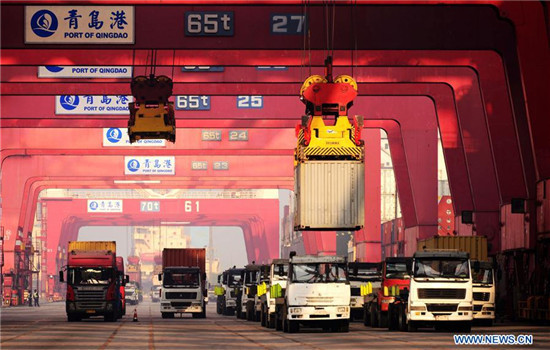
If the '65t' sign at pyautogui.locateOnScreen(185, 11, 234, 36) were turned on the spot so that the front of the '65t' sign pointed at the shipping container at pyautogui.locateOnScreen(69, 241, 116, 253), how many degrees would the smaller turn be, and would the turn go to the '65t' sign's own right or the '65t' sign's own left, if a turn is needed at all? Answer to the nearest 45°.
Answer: approximately 180°

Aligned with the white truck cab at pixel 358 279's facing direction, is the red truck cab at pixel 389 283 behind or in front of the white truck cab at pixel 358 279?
in front

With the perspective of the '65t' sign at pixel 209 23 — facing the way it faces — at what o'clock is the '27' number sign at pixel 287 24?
The '27' number sign is roughly at 9 o'clock from the '65t' sign.

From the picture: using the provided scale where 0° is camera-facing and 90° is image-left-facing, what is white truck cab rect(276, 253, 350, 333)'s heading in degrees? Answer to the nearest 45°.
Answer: approximately 0°

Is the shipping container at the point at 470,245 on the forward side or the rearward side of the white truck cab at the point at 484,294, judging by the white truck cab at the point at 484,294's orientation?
on the rearward side

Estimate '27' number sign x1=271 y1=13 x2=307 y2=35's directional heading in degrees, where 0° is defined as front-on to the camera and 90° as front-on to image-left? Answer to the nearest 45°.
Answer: approximately 0°
